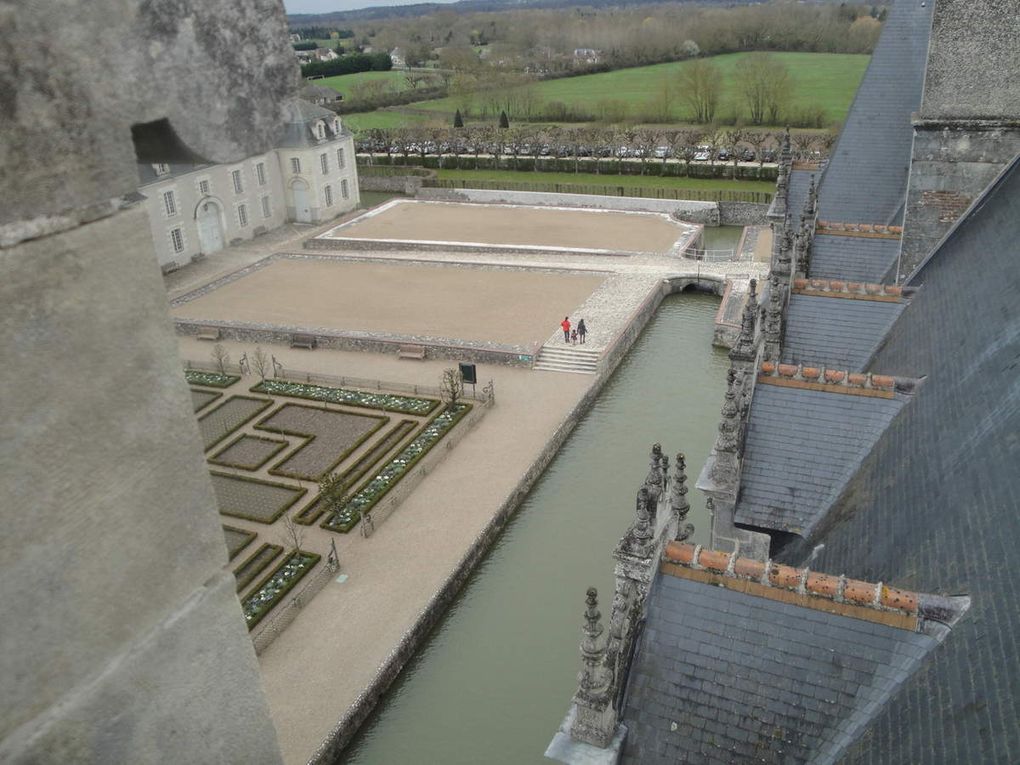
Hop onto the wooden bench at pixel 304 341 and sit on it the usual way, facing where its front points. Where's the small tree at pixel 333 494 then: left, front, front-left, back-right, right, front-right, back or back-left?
front

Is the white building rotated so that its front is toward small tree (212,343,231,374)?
no

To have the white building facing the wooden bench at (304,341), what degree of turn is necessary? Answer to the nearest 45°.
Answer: approximately 45° to its right

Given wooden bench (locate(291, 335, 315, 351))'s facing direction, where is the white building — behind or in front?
behind

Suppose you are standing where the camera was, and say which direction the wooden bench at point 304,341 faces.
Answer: facing the viewer

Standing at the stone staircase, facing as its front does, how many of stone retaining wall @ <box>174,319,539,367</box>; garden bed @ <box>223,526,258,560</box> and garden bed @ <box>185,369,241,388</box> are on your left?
0

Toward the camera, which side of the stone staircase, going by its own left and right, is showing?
front

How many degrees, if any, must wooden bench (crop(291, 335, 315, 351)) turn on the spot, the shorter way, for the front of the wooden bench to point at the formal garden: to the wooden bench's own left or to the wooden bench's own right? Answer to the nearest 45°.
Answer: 0° — it already faces it

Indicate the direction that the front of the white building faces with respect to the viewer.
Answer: facing the viewer and to the right of the viewer

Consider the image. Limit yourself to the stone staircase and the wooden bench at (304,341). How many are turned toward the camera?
2

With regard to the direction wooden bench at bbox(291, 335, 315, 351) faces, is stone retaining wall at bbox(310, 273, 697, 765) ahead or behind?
ahead

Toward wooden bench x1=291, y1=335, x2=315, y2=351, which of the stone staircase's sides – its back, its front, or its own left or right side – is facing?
right

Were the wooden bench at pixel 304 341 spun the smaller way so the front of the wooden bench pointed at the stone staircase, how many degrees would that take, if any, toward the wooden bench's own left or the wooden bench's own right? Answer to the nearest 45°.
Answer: approximately 45° to the wooden bench's own left

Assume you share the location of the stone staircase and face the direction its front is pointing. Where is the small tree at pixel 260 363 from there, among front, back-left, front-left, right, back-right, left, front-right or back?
right

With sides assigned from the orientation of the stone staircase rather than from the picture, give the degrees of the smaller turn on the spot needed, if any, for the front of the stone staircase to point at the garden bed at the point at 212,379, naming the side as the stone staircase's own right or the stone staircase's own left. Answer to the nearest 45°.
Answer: approximately 90° to the stone staircase's own right

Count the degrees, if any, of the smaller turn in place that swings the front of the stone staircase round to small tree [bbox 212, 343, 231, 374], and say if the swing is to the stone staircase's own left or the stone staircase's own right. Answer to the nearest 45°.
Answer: approximately 90° to the stone staircase's own right

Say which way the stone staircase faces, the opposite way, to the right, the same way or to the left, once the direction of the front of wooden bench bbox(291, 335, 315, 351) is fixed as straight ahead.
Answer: the same way

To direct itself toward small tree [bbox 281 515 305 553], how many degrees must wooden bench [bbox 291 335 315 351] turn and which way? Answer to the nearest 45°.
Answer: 0° — it already faces it
